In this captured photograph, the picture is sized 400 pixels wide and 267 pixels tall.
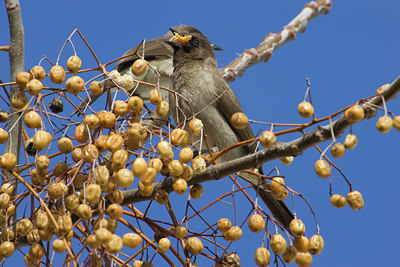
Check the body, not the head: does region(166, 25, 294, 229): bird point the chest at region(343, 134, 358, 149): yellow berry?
no

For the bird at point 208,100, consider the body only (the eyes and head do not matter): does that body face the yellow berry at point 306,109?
no

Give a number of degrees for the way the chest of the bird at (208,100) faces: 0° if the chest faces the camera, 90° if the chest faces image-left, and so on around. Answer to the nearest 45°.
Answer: approximately 45°

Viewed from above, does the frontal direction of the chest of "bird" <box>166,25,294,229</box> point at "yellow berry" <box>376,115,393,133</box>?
no

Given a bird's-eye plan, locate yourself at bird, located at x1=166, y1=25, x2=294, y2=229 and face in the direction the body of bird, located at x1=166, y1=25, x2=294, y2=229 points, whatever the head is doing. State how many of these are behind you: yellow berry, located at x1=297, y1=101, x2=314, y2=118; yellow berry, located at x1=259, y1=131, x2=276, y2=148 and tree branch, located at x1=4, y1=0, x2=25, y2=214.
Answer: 2
